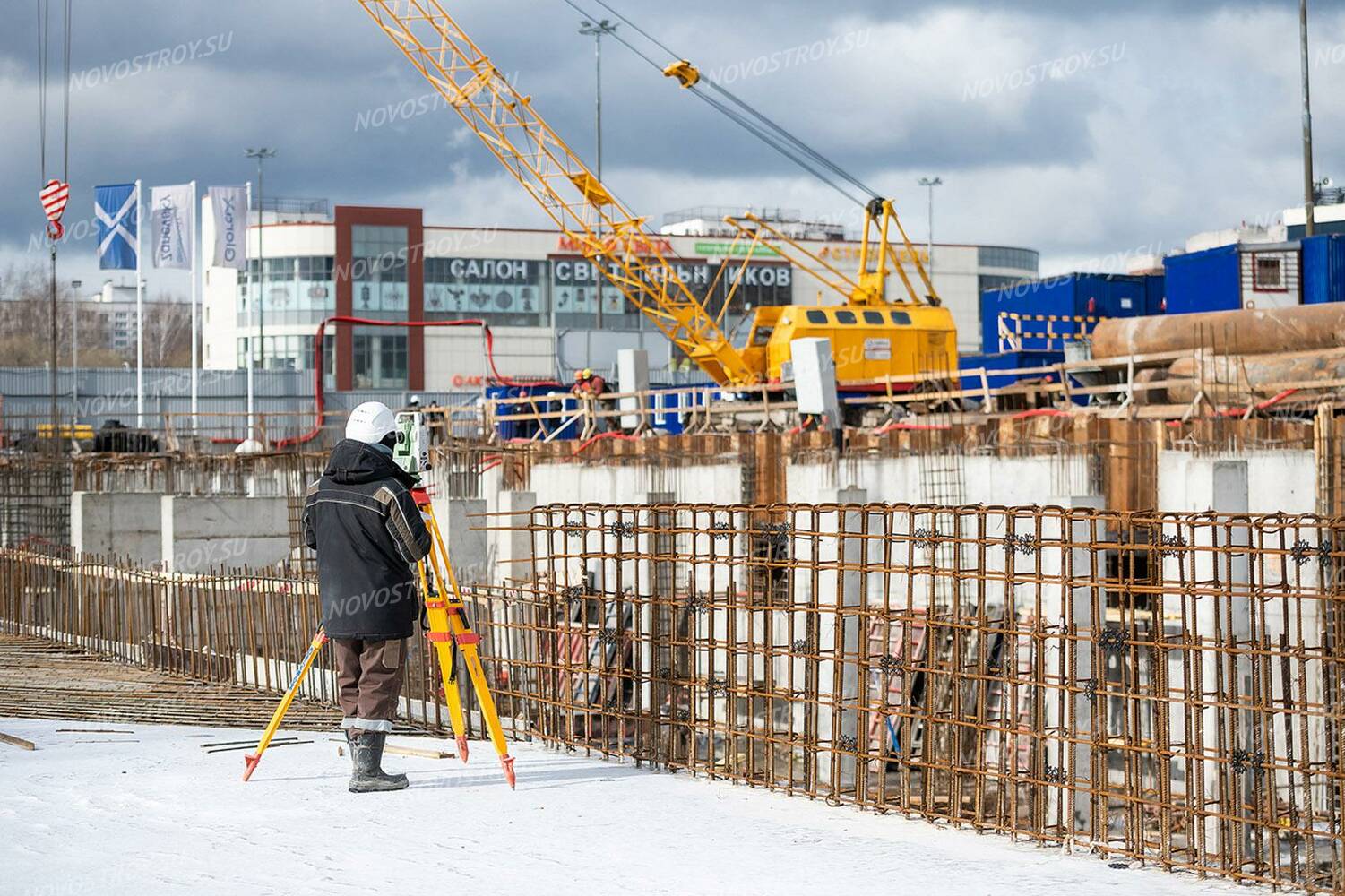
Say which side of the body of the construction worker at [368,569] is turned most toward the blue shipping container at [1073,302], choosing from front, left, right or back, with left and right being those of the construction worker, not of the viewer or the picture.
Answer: front

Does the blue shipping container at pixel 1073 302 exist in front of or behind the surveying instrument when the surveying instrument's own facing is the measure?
in front

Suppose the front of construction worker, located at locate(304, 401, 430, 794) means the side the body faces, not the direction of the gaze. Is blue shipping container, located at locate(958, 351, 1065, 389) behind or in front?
in front

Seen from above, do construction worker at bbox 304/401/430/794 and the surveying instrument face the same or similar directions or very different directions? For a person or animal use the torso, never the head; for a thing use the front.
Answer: same or similar directions

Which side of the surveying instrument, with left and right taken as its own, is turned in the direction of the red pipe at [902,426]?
front

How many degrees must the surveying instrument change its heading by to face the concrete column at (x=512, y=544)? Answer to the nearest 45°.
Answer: approximately 45° to its left

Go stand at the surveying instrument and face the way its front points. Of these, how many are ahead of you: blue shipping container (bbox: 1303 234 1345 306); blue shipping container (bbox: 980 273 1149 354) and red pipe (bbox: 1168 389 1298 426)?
3

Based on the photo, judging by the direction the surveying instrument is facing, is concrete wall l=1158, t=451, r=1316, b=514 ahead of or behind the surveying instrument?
ahead

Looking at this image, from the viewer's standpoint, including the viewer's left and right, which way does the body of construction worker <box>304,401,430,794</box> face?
facing away from the viewer and to the right of the viewer

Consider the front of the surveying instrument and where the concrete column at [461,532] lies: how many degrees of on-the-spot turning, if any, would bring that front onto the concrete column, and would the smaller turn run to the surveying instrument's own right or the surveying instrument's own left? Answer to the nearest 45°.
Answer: approximately 45° to the surveying instrument's own left

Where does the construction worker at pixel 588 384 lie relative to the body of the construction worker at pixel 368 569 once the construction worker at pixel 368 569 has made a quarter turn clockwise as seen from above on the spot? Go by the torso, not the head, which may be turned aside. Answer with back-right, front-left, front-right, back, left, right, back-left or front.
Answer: back-left

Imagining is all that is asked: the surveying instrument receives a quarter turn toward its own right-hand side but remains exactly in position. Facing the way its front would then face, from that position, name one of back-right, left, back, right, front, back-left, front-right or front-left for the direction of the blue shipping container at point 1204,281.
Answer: left

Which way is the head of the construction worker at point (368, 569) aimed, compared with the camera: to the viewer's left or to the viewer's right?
to the viewer's right

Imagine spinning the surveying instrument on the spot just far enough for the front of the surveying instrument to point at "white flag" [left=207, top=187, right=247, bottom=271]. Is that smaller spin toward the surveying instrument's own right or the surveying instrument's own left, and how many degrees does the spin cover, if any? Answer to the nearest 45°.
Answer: approximately 45° to the surveying instrument's own left

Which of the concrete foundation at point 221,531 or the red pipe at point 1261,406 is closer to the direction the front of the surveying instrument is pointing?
the red pipe
